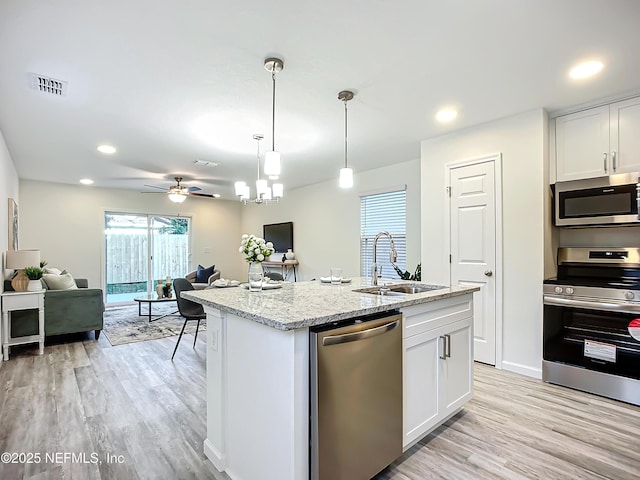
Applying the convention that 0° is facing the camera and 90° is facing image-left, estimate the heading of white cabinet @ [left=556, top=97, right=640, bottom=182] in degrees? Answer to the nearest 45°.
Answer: approximately 45°

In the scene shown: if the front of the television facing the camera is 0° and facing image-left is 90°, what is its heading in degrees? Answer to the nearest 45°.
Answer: approximately 45°

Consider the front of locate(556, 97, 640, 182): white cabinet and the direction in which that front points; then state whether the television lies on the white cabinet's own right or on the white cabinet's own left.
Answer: on the white cabinet's own right

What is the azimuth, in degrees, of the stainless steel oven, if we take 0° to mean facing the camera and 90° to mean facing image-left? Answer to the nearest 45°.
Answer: approximately 45°

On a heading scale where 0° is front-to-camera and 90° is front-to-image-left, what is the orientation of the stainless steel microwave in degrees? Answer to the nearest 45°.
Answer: approximately 45°

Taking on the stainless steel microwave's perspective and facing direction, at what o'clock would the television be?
The television is roughly at 2 o'clock from the stainless steel microwave.
